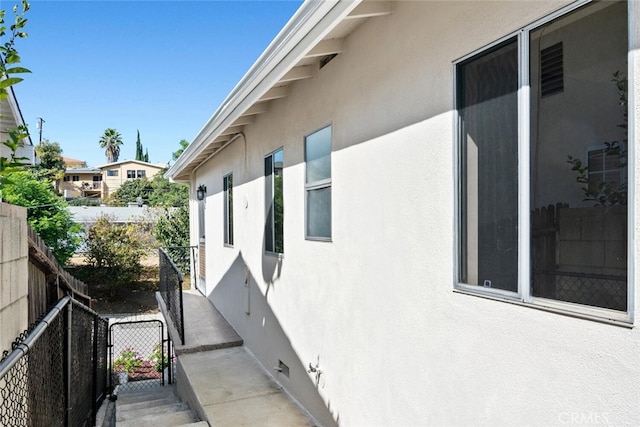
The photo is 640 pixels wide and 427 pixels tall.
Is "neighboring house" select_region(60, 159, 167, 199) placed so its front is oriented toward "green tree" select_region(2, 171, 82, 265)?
yes

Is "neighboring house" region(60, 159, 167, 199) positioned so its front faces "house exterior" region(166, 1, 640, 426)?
yes

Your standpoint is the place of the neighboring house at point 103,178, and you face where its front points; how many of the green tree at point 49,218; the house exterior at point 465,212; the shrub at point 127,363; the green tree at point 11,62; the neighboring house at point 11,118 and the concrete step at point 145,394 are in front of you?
6

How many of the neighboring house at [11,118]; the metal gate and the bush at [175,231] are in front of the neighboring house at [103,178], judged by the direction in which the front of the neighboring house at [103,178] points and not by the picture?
3

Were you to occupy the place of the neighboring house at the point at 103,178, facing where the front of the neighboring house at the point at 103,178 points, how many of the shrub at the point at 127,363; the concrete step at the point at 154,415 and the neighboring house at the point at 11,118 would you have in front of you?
3

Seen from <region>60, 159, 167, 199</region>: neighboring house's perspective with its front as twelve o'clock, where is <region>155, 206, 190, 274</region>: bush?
The bush is roughly at 12 o'clock from the neighboring house.

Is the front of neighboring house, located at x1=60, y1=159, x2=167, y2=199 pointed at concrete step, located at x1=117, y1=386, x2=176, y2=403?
yes

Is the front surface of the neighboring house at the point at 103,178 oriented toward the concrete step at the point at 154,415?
yes

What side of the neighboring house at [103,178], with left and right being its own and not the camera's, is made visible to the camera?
front

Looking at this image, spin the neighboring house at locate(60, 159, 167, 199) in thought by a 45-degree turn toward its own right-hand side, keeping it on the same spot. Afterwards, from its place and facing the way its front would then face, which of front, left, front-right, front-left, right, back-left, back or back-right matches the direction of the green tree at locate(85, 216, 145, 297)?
front-left

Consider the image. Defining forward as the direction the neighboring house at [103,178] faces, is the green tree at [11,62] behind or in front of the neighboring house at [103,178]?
in front

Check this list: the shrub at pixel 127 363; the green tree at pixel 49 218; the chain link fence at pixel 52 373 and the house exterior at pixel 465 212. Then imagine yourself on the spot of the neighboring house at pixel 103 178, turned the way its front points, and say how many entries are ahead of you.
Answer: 4

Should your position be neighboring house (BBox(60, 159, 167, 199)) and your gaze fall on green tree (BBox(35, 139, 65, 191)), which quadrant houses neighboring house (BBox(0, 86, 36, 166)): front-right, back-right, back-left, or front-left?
front-left

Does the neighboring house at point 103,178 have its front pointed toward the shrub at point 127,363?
yes

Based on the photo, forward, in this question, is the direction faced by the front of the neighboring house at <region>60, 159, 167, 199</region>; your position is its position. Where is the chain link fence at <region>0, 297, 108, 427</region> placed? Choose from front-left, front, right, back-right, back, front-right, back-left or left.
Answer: front
